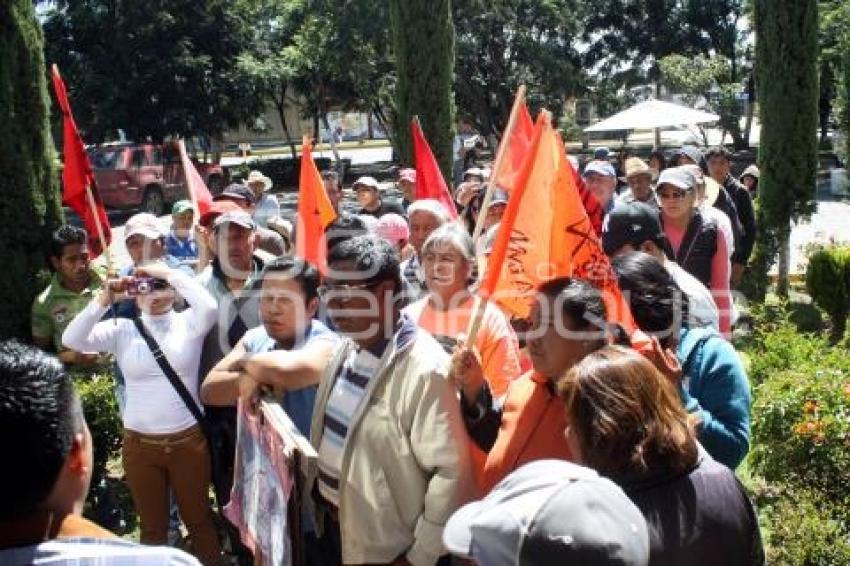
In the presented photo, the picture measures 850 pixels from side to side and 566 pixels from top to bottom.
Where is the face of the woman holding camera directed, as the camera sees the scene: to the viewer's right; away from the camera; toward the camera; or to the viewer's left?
toward the camera

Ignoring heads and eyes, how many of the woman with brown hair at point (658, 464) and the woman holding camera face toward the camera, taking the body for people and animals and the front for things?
1

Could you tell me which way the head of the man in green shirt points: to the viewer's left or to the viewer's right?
to the viewer's right

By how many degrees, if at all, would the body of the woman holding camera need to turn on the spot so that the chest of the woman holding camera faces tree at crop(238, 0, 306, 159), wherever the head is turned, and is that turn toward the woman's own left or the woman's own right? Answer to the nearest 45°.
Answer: approximately 180°

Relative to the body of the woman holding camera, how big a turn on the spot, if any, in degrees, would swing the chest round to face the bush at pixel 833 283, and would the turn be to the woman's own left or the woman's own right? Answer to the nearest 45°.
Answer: approximately 90° to the woman's own left

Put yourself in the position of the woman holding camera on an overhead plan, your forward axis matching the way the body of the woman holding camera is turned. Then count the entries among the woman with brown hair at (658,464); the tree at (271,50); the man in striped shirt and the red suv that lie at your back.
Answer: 2

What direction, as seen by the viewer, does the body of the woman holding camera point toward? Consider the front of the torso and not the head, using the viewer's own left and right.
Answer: facing the viewer

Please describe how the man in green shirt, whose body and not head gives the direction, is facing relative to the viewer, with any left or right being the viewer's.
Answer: facing the viewer and to the right of the viewer

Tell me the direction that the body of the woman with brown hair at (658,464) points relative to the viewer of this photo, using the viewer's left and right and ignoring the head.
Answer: facing away from the viewer and to the left of the viewer

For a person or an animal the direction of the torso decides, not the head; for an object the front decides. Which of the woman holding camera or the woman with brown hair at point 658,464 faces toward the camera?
the woman holding camera

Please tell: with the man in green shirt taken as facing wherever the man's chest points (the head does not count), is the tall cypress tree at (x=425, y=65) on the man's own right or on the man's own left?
on the man's own left

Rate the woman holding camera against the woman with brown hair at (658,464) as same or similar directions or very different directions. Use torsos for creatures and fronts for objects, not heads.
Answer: very different directions

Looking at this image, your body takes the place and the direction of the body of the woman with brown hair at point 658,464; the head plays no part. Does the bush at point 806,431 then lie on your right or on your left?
on your right

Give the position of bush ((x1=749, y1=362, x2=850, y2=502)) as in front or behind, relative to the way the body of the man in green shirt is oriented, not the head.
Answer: in front

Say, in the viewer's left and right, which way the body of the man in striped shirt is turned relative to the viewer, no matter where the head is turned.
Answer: facing the viewer and to the left of the viewer
